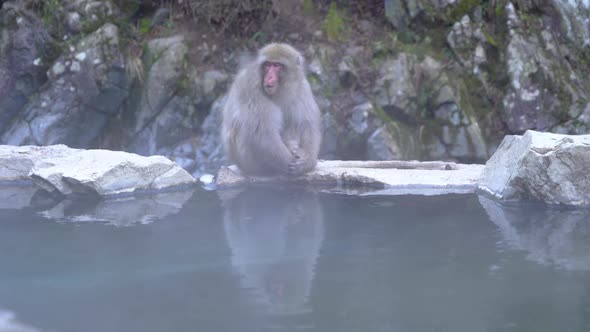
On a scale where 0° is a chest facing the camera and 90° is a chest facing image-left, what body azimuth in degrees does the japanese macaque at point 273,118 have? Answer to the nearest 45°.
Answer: approximately 315°

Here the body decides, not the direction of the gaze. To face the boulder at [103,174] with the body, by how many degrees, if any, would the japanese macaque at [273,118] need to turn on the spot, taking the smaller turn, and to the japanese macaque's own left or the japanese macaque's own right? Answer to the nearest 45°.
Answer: approximately 135° to the japanese macaque's own right
